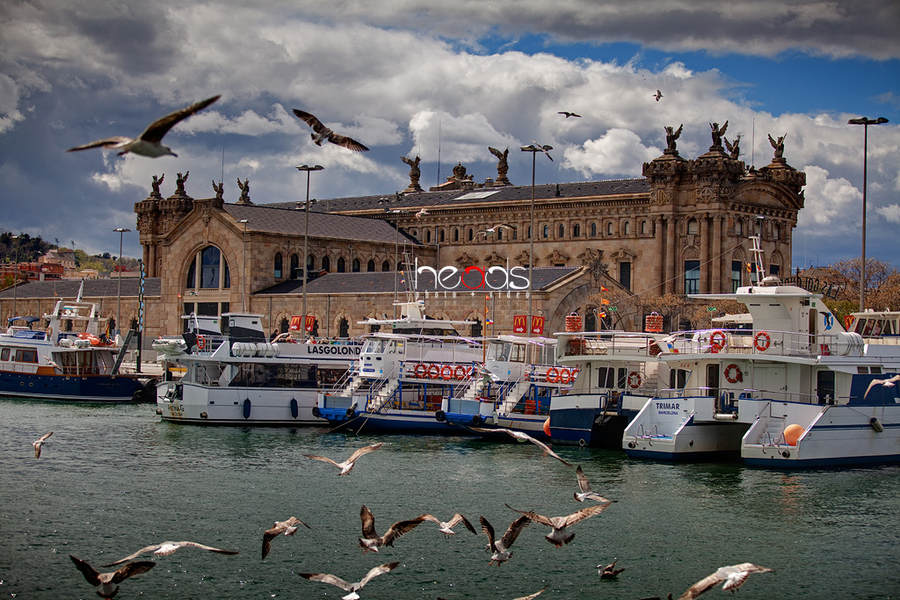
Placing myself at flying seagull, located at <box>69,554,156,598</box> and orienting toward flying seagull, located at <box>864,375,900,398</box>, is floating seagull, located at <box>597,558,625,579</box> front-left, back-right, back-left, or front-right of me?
front-right

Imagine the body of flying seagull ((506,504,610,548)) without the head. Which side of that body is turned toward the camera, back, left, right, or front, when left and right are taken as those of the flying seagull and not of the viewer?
back

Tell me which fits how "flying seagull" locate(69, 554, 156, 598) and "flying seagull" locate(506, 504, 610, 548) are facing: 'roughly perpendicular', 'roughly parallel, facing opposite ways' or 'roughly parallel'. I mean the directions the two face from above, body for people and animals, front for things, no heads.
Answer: roughly parallel

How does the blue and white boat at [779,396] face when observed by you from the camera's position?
facing away from the viewer and to the right of the viewer
